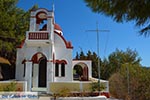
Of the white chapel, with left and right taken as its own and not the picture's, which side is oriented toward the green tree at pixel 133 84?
left

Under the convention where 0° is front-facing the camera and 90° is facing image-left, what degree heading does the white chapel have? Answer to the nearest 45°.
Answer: approximately 0°
